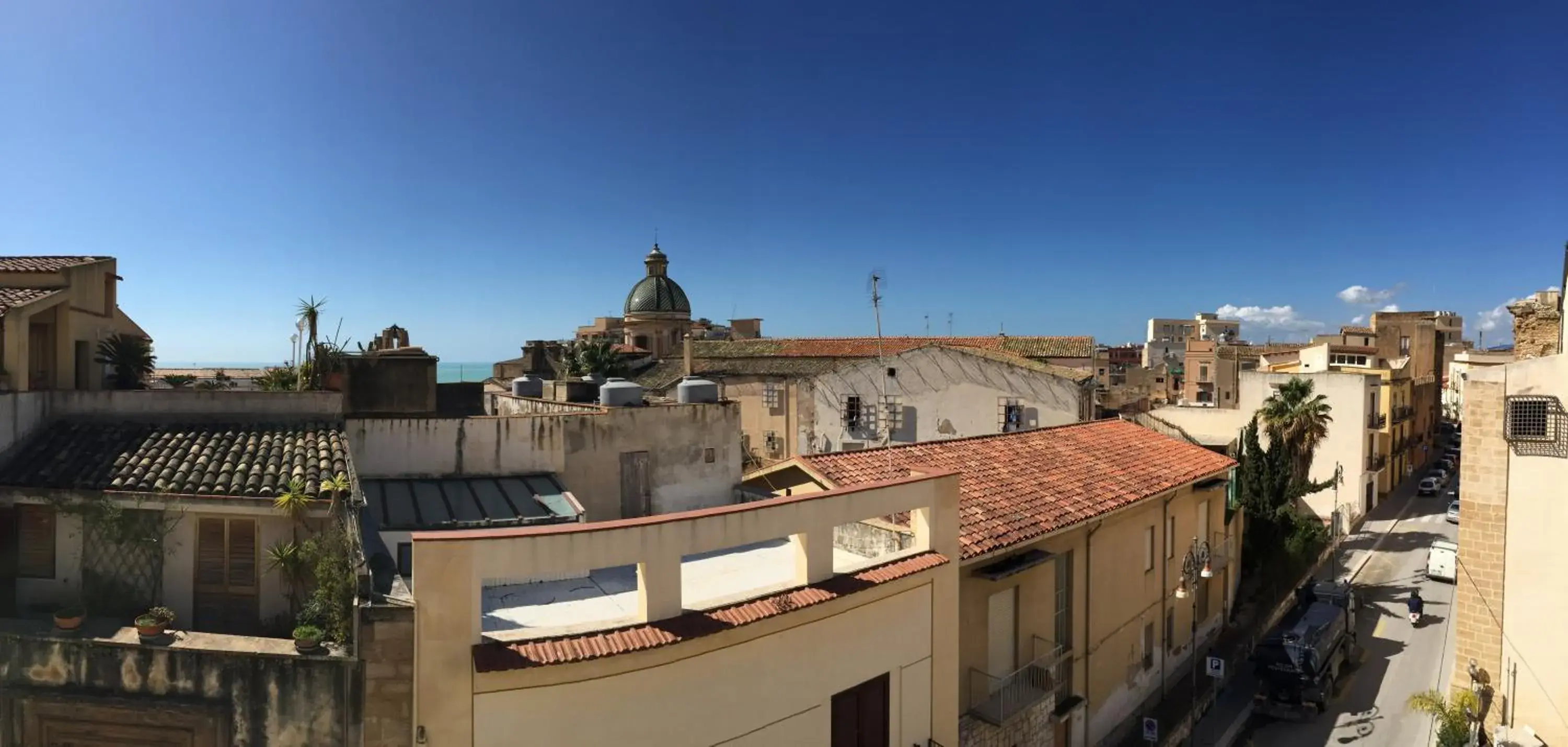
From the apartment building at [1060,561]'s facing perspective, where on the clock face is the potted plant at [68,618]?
The potted plant is roughly at 3 o'clock from the apartment building.

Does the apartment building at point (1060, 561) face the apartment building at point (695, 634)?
no

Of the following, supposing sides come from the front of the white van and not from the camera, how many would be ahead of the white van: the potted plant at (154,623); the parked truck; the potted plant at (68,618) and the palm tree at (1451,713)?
0

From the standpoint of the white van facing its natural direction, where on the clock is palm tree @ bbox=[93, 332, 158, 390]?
The palm tree is roughly at 7 o'clock from the white van.

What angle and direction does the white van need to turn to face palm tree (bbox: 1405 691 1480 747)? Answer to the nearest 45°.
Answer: approximately 180°

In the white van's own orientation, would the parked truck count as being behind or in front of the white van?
behind

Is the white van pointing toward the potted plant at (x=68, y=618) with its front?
no

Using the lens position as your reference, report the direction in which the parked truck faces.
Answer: facing away from the viewer and to the right of the viewer

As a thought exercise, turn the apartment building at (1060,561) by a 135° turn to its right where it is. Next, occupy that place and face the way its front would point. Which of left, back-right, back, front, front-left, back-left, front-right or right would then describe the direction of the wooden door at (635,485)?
front

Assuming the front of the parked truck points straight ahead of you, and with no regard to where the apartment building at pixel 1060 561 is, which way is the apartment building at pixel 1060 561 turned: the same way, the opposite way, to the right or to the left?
to the right

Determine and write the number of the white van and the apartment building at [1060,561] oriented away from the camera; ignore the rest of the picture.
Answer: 1

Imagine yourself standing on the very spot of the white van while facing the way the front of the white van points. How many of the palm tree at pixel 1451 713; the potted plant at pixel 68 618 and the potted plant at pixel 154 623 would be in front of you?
0

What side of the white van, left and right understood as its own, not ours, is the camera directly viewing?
back

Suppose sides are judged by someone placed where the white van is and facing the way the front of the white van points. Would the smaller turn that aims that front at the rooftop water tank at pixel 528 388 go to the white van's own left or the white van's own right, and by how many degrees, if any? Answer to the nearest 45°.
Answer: approximately 135° to the white van's own left

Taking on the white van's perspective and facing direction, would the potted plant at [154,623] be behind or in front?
behind
